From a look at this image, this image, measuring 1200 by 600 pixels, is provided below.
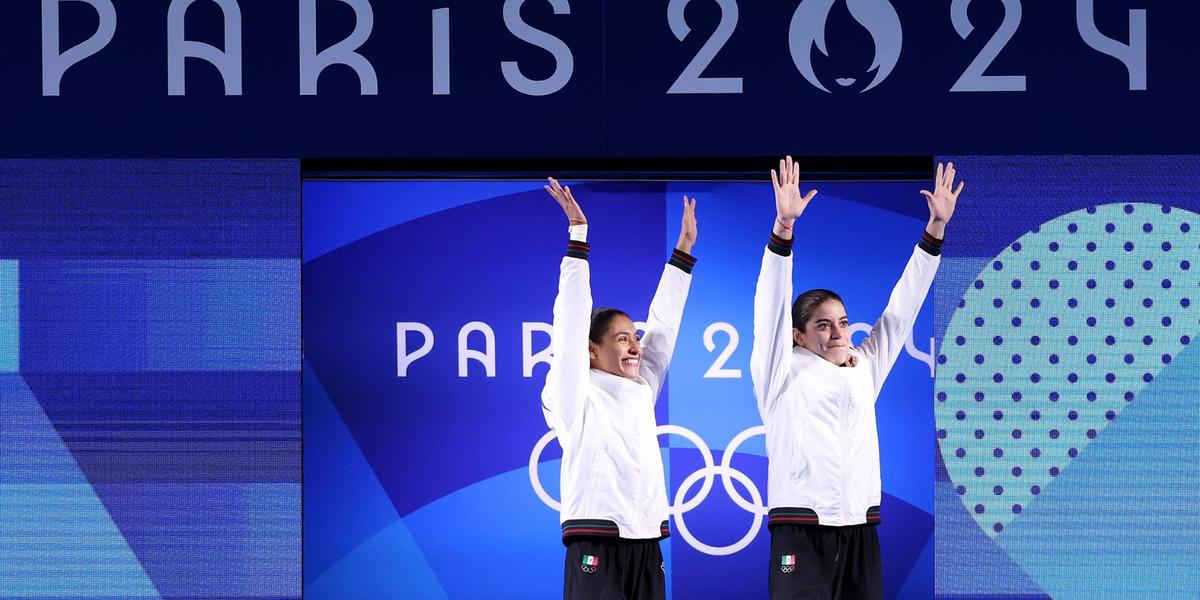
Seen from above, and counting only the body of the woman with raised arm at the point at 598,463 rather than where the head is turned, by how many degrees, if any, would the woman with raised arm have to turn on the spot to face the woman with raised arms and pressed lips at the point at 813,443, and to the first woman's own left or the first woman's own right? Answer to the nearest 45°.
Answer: approximately 45° to the first woman's own left

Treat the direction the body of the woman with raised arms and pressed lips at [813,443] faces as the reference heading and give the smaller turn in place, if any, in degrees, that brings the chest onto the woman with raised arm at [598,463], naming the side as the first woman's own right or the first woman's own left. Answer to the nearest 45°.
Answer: approximately 90° to the first woman's own right
